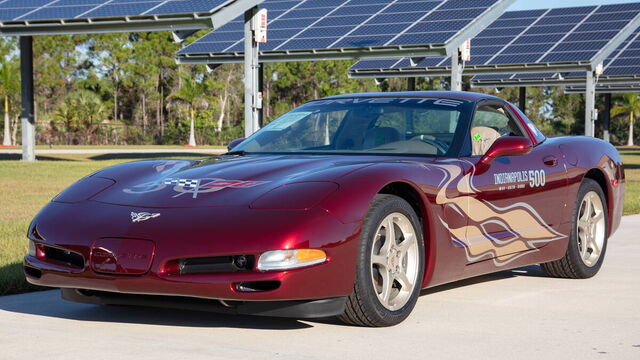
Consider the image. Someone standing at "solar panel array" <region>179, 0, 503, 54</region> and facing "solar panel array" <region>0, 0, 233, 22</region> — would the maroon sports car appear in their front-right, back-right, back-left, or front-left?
front-left

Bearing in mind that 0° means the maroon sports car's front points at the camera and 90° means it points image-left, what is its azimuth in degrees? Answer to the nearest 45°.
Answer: approximately 45°

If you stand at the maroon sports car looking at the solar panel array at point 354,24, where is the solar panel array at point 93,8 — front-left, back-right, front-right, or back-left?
front-left

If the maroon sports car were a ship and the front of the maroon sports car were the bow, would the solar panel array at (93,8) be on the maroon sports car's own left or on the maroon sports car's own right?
on the maroon sports car's own right

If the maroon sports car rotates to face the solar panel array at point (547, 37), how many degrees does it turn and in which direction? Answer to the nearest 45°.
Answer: approximately 135° to its right

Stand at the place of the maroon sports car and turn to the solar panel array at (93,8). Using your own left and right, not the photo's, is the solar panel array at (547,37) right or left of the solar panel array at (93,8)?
right

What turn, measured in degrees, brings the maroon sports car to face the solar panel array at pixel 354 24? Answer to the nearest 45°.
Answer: approximately 135° to its right
